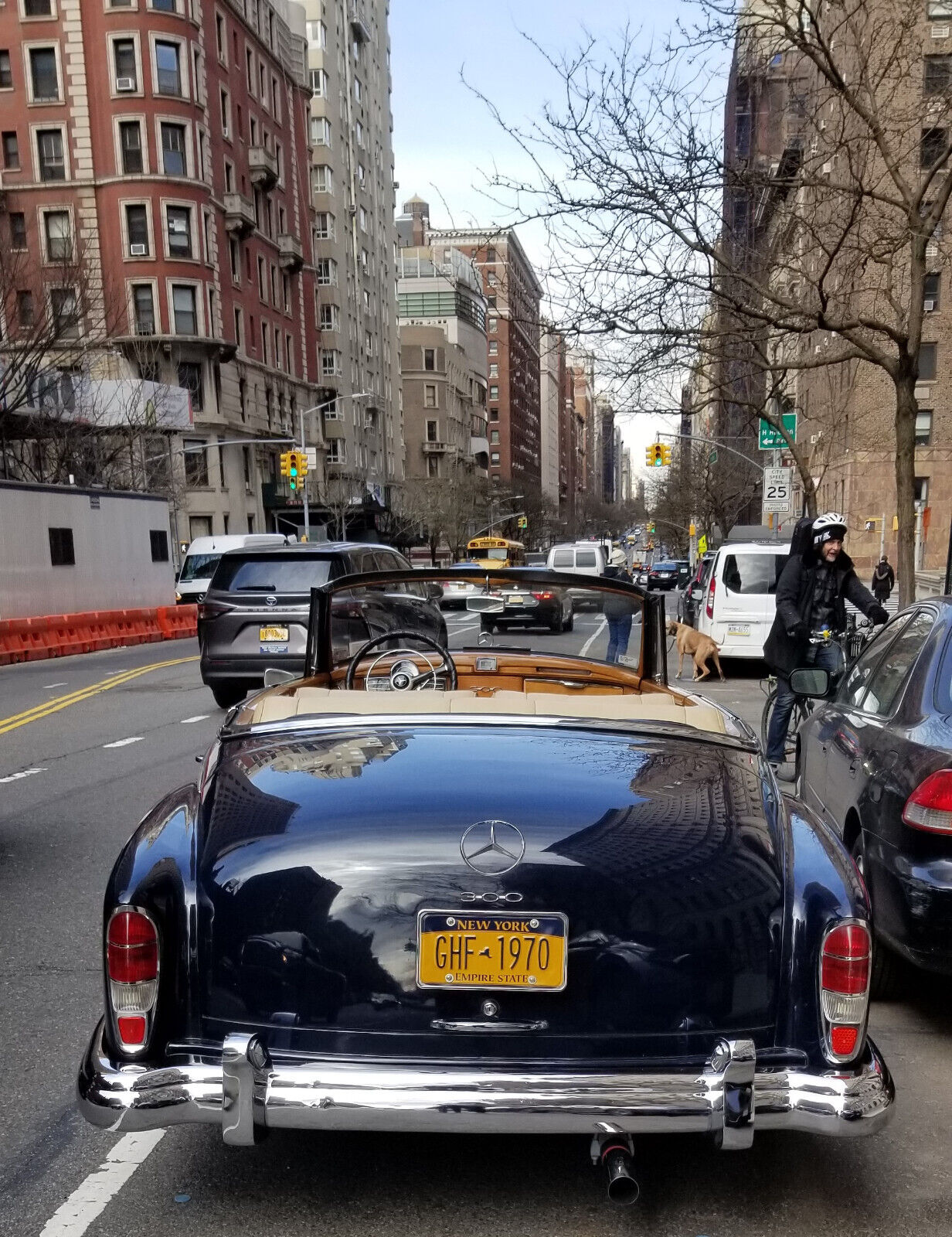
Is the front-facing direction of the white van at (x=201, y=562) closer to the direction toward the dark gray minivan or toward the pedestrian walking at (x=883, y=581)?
the dark gray minivan

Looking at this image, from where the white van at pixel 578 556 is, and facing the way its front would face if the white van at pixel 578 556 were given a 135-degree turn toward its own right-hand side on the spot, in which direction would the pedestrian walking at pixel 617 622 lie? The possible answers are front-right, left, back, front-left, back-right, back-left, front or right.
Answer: front-right

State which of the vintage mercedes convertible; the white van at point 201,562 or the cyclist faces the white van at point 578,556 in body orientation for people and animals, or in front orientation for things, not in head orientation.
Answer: the vintage mercedes convertible

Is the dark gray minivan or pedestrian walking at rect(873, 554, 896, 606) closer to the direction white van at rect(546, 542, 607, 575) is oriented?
the pedestrian walking

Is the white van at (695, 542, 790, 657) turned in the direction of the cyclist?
no

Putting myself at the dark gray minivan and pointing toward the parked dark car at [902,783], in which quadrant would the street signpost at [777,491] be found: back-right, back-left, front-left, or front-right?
back-left

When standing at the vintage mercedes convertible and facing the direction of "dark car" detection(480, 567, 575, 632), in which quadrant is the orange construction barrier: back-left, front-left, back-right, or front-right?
front-left

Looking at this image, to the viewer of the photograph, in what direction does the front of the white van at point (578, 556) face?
facing away from the viewer

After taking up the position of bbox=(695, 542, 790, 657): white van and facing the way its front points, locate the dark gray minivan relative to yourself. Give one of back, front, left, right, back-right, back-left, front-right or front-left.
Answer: back-left

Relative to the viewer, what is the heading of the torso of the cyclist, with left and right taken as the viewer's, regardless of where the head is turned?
facing the viewer and to the right of the viewer

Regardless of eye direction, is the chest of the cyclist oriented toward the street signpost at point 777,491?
no

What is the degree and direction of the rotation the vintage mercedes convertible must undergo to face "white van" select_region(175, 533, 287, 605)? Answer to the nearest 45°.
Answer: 0° — it already faces it

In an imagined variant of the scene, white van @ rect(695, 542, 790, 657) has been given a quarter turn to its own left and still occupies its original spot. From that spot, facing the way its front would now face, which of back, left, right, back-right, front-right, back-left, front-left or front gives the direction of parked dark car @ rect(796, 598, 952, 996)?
left

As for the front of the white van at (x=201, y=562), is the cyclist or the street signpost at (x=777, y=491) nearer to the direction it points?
the cyclist

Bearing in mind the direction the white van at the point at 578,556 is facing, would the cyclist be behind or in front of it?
behind

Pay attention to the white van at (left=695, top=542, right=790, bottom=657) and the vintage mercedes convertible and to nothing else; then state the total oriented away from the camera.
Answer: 2

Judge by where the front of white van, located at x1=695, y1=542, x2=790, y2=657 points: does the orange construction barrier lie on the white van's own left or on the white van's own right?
on the white van's own left

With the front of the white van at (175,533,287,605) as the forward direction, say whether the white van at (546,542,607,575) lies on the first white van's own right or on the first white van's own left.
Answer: on the first white van's own left

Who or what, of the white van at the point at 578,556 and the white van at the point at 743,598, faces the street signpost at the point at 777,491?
the white van at the point at 743,598
